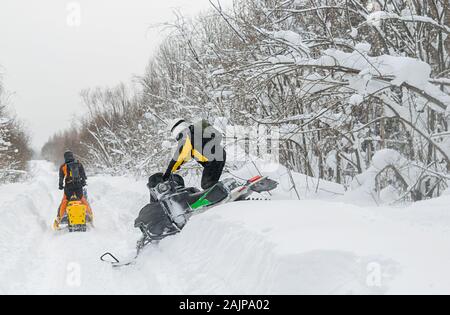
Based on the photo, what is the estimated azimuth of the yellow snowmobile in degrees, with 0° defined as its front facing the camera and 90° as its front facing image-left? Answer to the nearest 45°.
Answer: approximately 180°
